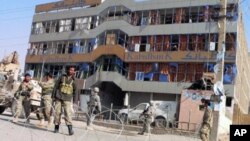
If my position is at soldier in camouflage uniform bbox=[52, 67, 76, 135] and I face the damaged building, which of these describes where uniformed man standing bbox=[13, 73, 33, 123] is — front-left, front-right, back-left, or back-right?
front-left

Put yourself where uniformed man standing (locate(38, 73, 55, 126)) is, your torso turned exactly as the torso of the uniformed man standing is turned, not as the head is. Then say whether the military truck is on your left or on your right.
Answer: on your right

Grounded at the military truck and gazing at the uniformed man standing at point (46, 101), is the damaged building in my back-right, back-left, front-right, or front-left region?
back-left

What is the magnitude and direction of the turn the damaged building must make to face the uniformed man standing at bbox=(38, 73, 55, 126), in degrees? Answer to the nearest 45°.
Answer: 0° — it already faces them

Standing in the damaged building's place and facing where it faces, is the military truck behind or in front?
in front

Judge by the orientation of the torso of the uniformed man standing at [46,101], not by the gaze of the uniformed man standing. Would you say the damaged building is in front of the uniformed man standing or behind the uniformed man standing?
behind

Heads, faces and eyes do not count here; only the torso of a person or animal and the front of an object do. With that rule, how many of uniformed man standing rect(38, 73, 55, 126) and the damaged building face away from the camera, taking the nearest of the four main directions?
0

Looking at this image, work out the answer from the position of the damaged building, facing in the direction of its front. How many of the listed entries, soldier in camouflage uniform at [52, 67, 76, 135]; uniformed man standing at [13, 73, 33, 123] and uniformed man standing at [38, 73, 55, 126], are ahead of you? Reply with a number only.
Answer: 3

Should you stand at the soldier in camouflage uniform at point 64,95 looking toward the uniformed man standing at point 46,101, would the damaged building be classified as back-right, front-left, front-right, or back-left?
front-right

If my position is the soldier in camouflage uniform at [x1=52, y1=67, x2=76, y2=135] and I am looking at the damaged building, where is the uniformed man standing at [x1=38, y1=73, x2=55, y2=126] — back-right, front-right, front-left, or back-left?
front-left

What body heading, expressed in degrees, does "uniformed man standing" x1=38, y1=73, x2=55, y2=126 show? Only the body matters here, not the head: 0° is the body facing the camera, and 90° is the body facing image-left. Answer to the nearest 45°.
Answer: approximately 45°

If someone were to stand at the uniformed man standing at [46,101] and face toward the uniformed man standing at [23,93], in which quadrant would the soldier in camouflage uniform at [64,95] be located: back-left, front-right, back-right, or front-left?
back-left

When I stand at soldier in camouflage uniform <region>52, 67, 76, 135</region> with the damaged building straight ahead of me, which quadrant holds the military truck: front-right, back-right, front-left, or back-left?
front-left

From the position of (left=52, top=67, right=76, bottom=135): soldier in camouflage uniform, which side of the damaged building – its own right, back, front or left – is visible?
front

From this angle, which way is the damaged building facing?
toward the camera
